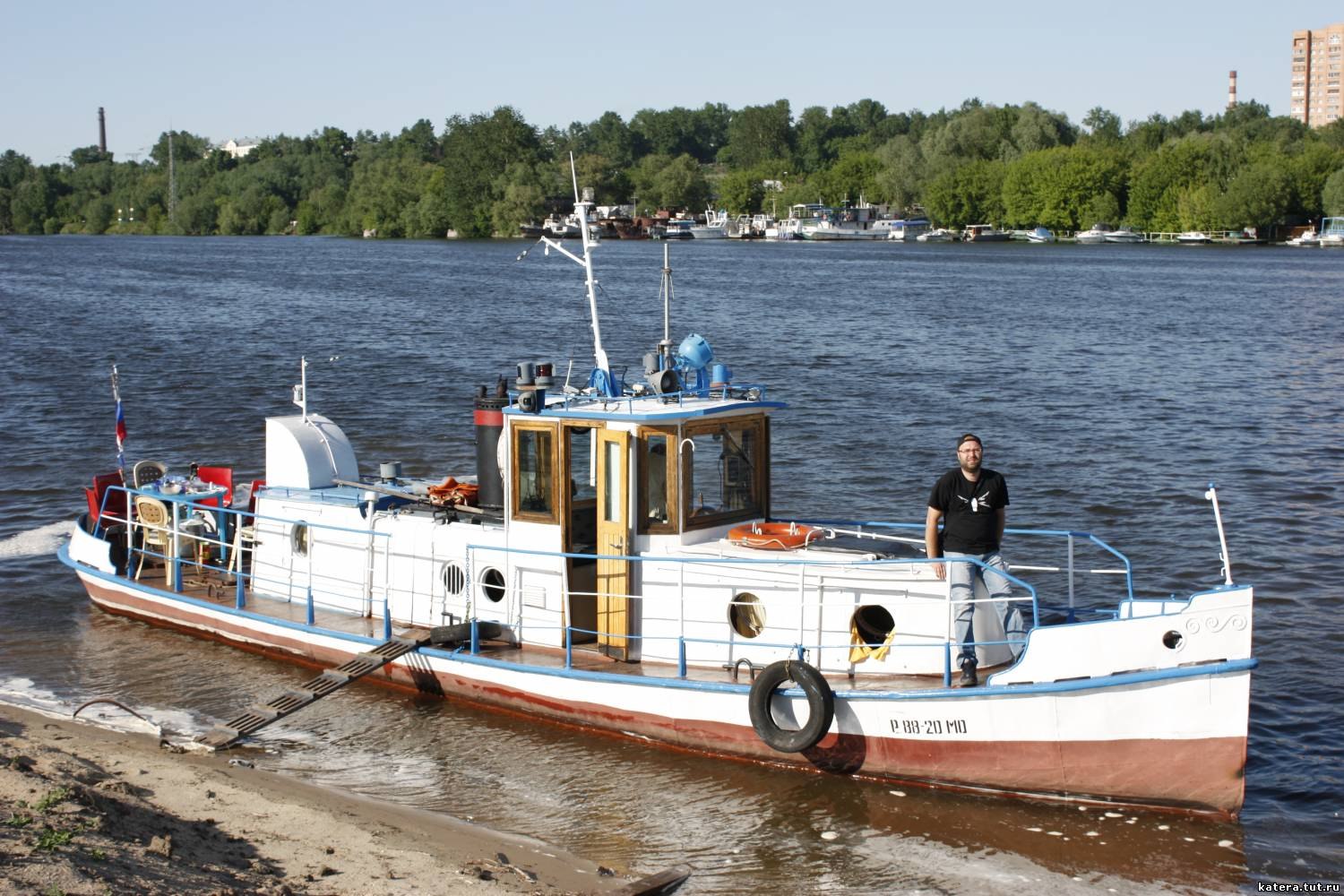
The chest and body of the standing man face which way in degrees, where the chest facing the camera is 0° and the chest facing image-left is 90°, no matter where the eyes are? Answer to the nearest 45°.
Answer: approximately 0°

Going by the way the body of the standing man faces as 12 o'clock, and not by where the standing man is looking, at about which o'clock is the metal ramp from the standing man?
The metal ramp is roughly at 3 o'clock from the standing man.

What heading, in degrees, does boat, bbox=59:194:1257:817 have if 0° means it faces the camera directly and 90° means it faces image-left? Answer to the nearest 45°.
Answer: approximately 315°
